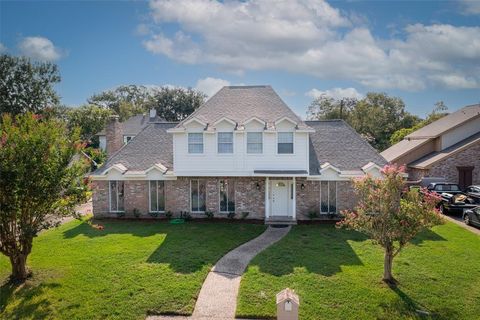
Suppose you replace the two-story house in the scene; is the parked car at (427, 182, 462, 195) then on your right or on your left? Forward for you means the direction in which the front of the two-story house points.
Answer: on your left

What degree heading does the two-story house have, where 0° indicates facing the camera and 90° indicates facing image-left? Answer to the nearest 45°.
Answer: approximately 0°

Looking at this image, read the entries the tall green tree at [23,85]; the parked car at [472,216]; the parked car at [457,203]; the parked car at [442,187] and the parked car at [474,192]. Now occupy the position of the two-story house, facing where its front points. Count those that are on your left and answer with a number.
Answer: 4

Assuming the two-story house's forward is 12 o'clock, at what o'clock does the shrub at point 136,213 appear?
The shrub is roughly at 3 o'clock from the two-story house.

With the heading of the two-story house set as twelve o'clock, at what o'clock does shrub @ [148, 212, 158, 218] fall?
The shrub is roughly at 3 o'clock from the two-story house.

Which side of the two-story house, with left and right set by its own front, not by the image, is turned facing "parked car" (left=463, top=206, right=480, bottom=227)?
left

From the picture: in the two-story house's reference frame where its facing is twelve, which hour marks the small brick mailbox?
The small brick mailbox is roughly at 12 o'clock from the two-story house.

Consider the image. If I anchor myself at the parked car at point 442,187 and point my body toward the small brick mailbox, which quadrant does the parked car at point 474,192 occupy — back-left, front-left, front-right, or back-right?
back-left

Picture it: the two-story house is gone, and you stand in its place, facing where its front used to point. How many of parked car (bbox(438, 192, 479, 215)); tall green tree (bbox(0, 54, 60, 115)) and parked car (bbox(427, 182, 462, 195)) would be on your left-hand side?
2

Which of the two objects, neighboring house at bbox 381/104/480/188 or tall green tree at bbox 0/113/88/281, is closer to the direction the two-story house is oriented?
the tall green tree

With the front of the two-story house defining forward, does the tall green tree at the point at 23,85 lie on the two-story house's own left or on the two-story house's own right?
on the two-story house's own right
